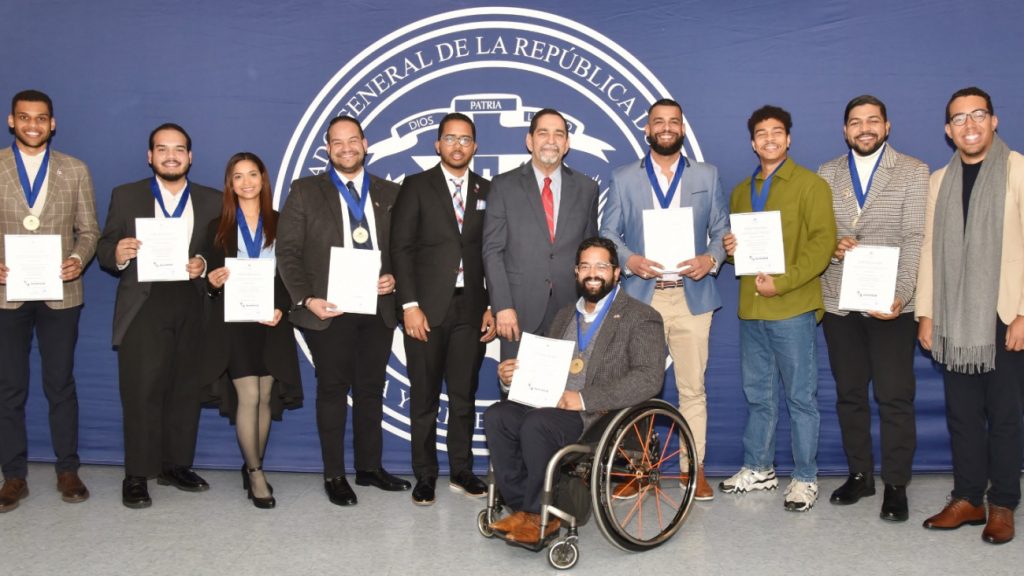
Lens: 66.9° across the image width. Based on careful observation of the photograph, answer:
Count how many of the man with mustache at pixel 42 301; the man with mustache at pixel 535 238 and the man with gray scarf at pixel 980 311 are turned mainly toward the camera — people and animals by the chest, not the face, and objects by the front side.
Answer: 3

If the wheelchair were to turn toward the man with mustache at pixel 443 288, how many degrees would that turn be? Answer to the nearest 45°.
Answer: approximately 90° to its right

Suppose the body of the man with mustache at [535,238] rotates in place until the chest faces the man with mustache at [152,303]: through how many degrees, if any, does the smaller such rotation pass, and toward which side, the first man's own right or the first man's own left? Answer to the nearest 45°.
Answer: approximately 90° to the first man's own right

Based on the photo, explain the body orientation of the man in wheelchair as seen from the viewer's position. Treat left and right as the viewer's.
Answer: facing the viewer and to the left of the viewer

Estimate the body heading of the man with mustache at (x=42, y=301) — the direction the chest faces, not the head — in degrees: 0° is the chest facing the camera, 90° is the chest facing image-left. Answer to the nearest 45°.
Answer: approximately 0°

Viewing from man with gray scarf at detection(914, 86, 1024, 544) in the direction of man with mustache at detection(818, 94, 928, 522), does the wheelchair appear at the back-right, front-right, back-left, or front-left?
front-left

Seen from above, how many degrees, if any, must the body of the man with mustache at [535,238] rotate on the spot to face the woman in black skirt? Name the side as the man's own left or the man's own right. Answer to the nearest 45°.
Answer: approximately 90° to the man's own right

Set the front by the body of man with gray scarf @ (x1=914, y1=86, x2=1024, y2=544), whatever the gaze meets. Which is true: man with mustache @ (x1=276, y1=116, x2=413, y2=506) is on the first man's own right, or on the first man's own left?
on the first man's own right

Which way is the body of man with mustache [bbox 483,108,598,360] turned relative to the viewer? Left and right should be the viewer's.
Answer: facing the viewer

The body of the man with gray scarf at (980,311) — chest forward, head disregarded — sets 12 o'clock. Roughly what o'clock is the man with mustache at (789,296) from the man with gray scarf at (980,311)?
the man with mustache at (789,296) is roughly at 3 o'clock from the man with gray scarf at (980,311).

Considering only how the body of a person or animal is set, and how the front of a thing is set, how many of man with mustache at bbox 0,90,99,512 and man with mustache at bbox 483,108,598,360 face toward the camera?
2
